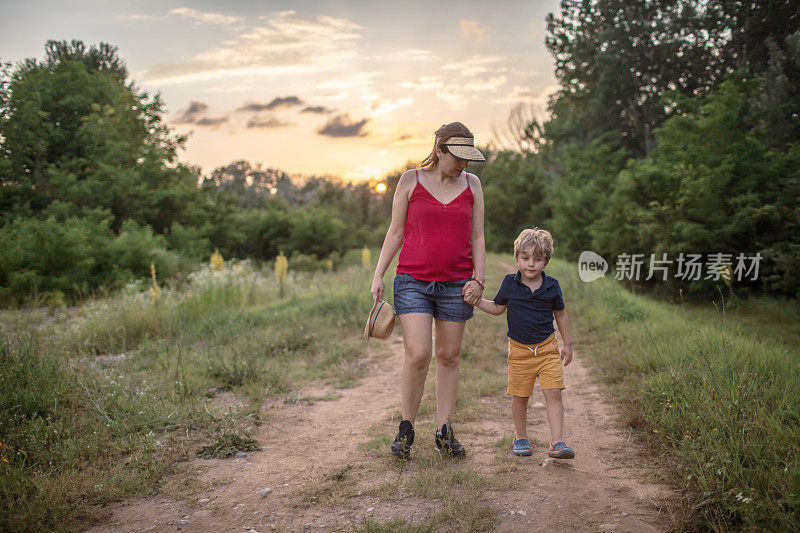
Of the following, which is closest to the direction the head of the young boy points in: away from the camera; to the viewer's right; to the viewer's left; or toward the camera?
toward the camera

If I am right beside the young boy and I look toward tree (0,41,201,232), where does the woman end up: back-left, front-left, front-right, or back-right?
front-left

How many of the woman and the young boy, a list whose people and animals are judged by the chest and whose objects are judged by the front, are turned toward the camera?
2

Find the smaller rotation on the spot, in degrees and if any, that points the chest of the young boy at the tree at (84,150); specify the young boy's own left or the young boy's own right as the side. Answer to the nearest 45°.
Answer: approximately 135° to the young boy's own right

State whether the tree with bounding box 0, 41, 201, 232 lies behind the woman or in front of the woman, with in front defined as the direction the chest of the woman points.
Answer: behind

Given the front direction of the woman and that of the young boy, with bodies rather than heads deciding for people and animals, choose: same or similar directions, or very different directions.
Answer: same or similar directions

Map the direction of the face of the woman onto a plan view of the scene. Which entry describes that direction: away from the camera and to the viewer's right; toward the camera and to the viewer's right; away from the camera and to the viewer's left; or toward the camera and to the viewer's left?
toward the camera and to the viewer's right

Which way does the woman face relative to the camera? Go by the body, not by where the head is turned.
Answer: toward the camera
